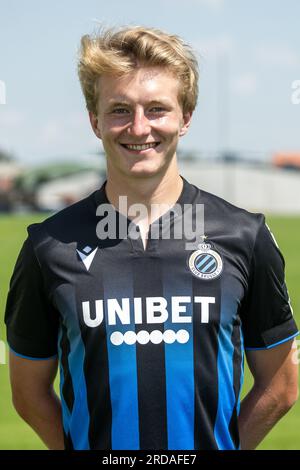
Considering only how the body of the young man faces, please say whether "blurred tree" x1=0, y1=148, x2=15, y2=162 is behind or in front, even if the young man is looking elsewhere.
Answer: behind

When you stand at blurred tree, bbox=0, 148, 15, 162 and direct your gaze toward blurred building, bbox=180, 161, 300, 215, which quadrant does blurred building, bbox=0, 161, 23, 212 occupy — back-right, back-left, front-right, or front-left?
front-right

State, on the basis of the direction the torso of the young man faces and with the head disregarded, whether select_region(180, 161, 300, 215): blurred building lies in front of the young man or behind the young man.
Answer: behind

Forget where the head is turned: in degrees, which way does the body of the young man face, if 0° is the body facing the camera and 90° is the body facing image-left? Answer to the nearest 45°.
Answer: approximately 0°

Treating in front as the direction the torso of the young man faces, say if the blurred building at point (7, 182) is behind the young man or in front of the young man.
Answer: behind
